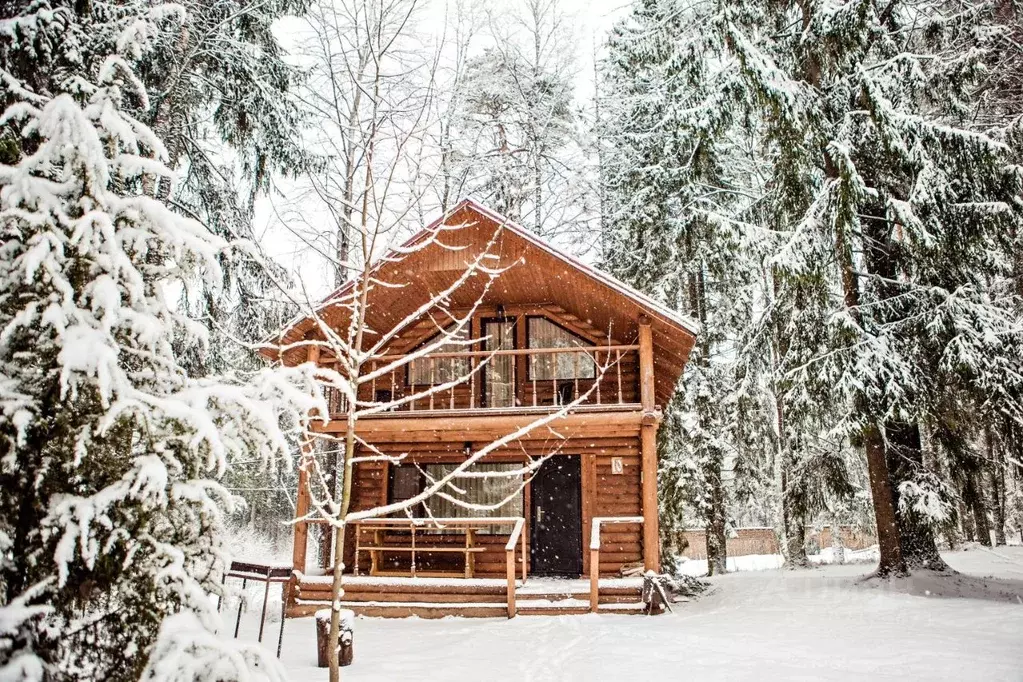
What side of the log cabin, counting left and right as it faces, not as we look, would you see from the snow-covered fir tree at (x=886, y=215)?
left

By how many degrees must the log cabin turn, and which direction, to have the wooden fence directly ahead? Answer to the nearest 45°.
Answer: approximately 135° to its left

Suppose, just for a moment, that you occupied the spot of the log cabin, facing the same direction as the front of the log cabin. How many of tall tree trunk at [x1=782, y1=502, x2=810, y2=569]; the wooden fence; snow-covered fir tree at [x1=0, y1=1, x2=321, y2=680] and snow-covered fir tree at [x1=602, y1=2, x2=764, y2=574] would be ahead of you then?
1

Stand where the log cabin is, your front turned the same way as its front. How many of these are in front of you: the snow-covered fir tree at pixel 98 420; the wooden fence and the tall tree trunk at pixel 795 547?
1

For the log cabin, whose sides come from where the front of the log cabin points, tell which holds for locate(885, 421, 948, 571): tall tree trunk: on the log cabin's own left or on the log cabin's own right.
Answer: on the log cabin's own left

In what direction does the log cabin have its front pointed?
toward the camera
